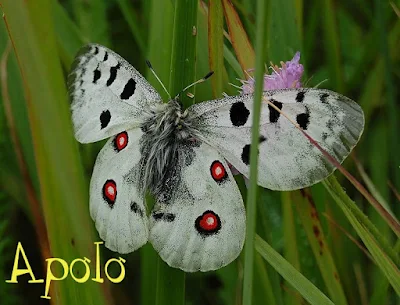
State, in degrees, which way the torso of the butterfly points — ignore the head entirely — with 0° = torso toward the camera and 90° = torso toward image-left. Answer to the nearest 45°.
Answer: approximately 180°

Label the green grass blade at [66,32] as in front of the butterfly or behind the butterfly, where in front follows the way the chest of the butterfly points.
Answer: in front

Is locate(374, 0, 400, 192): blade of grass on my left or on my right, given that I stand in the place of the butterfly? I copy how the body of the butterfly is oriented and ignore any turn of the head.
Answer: on my right
